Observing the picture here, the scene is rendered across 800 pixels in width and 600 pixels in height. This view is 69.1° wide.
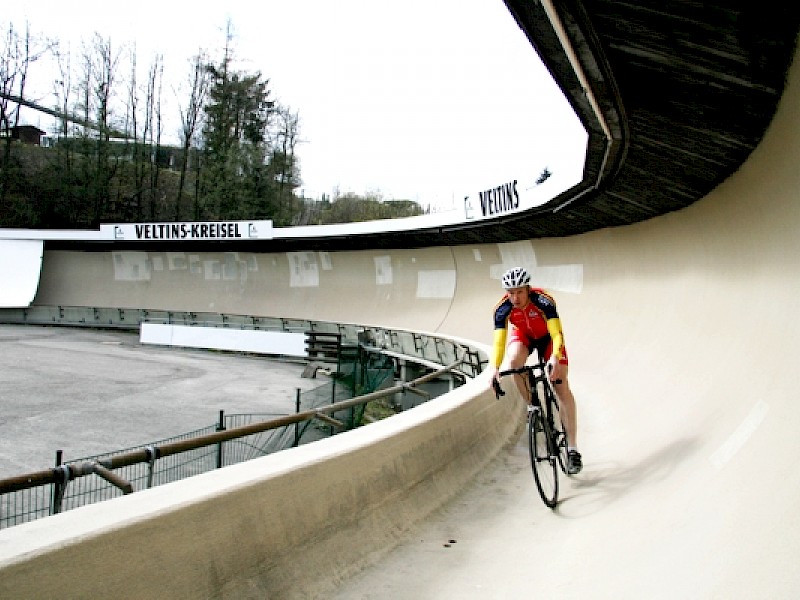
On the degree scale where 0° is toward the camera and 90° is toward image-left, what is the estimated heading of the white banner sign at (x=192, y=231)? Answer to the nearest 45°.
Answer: approximately 0°

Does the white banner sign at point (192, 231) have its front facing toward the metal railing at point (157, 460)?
yes

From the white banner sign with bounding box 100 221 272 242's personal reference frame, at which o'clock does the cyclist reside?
The cyclist is roughly at 12 o'clock from the white banner sign.
